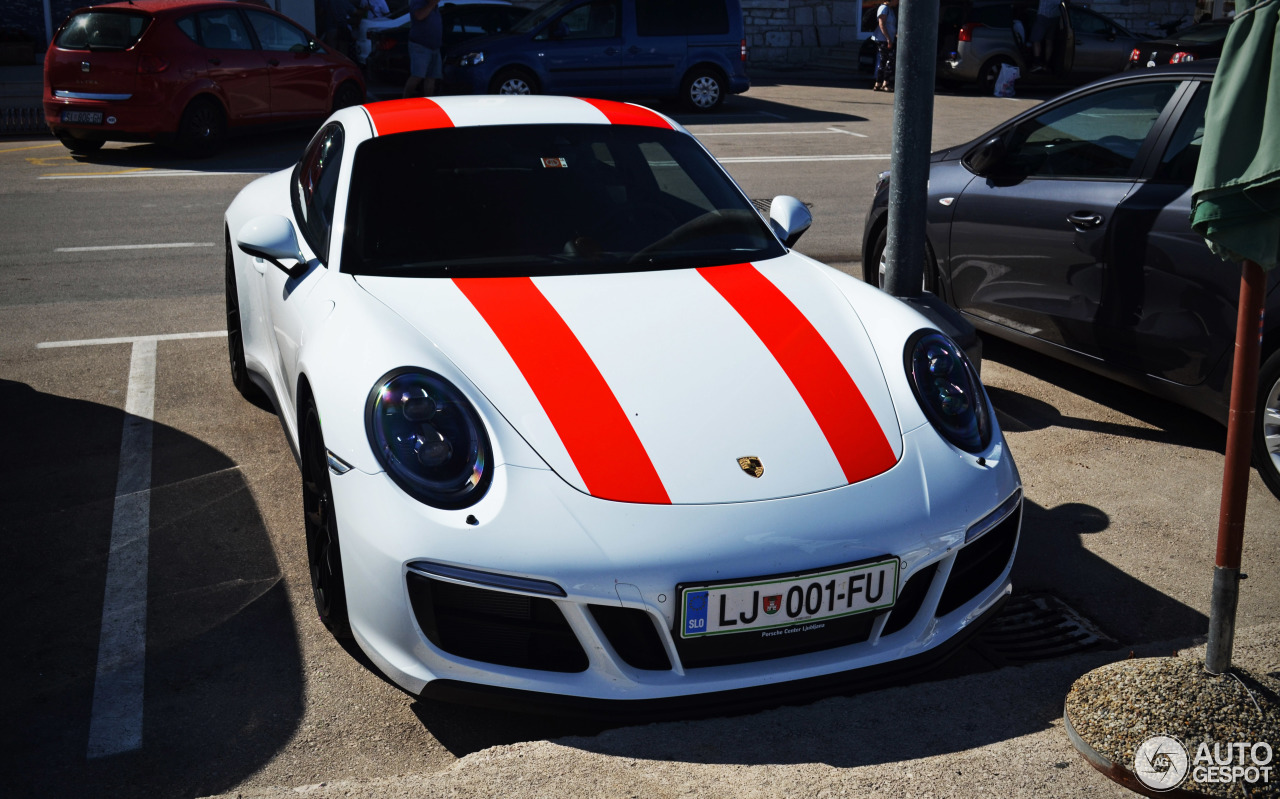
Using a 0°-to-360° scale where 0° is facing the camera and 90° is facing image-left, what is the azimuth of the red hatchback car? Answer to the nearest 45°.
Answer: approximately 225°

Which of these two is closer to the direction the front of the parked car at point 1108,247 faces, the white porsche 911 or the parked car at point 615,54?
the parked car

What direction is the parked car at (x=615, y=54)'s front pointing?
to the viewer's left

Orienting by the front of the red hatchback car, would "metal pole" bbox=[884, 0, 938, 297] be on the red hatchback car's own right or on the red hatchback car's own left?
on the red hatchback car's own right

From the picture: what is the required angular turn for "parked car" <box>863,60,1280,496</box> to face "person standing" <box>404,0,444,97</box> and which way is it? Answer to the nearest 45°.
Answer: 0° — it already faces them

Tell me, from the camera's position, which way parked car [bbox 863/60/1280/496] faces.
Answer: facing away from the viewer and to the left of the viewer

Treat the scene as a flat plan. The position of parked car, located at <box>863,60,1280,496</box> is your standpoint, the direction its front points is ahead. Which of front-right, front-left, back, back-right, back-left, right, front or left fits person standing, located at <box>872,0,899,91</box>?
front-right

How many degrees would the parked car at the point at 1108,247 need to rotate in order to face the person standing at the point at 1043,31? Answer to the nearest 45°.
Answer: approximately 45° to its right
